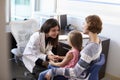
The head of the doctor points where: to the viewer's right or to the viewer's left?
to the viewer's right

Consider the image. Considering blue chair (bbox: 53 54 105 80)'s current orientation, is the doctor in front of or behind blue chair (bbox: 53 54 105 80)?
in front

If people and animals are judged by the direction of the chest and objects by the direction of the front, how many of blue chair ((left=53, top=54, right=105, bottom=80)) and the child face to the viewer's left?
2

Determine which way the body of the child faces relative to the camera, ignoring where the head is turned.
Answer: to the viewer's left

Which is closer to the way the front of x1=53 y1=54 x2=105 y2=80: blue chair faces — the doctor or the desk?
the doctor

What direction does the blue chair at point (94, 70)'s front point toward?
to the viewer's left

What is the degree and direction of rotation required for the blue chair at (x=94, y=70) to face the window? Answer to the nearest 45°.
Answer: approximately 45° to its right
